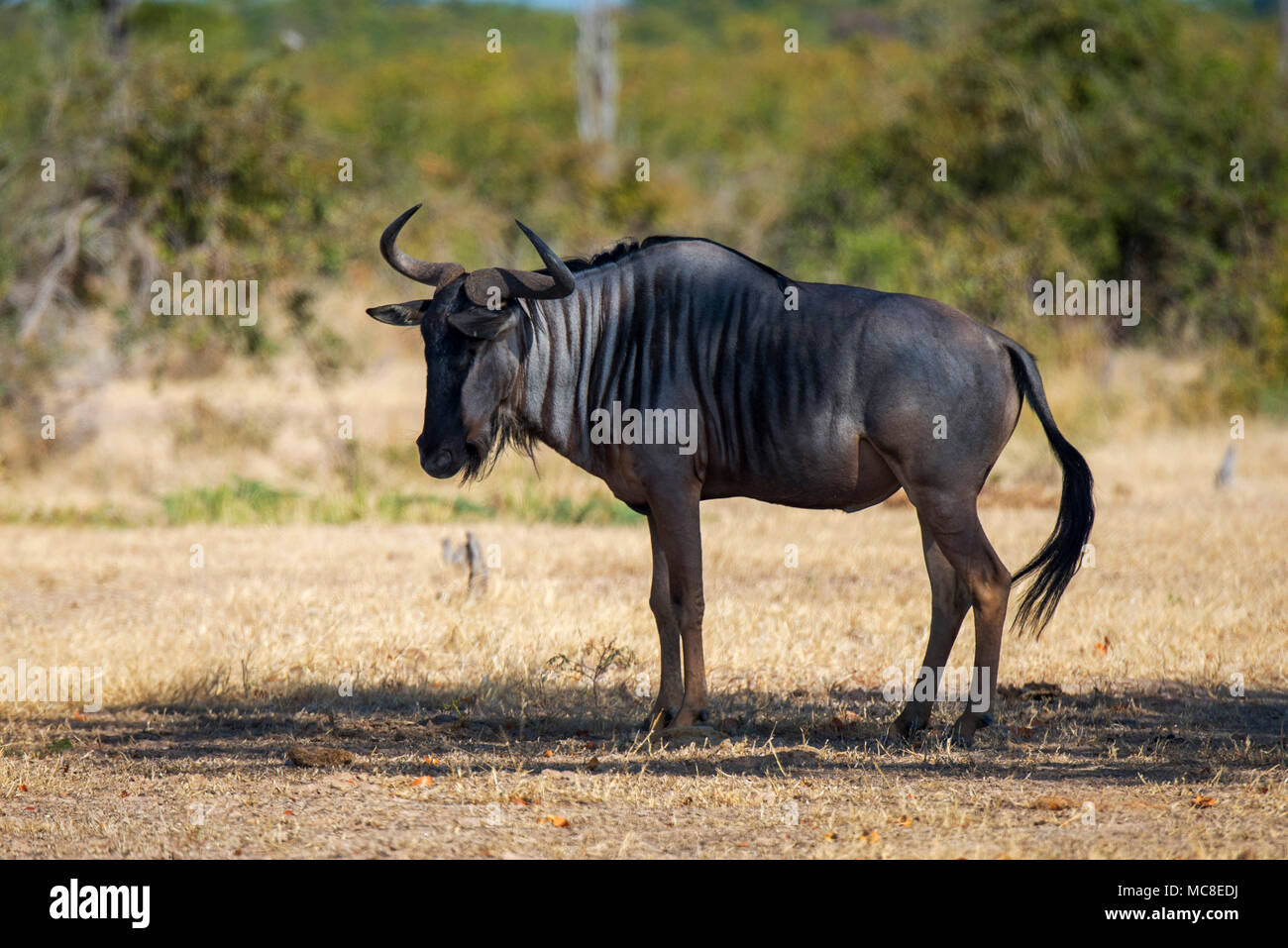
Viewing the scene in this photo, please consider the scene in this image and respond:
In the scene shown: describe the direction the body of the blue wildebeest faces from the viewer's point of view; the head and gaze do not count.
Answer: to the viewer's left

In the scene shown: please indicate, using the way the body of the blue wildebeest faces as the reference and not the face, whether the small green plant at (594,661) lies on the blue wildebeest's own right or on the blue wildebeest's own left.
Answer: on the blue wildebeest's own right
